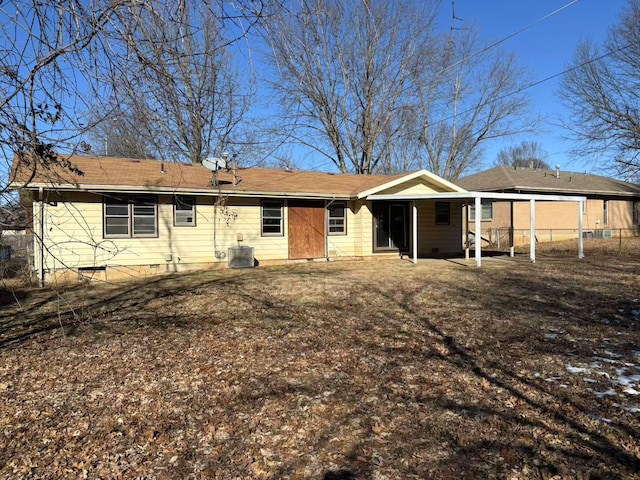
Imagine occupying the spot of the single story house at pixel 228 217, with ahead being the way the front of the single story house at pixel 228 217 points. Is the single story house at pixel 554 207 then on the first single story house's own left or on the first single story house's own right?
on the first single story house's own right

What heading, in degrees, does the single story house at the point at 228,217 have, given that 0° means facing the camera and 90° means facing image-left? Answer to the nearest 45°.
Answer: approximately 180°

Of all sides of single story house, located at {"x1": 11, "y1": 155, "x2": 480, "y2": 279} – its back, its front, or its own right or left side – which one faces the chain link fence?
right
